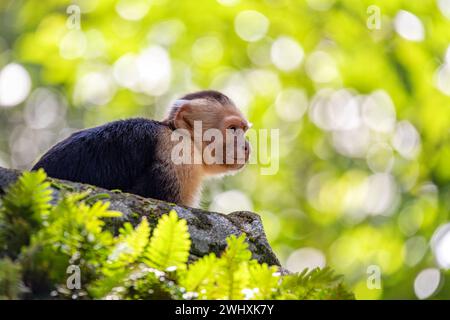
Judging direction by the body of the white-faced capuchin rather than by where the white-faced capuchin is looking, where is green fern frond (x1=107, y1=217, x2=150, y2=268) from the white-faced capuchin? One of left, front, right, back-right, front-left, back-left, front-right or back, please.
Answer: right

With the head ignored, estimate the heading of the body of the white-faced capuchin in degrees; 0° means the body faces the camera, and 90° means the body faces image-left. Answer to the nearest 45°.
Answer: approximately 270°

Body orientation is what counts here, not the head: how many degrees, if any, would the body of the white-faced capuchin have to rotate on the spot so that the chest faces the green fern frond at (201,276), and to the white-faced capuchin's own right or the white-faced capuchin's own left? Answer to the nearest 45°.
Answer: approximately 90° to the white-faced capuchin's own right

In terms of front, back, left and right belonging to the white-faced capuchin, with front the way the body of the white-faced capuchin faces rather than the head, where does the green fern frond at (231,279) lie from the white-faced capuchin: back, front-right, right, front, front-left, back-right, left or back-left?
right

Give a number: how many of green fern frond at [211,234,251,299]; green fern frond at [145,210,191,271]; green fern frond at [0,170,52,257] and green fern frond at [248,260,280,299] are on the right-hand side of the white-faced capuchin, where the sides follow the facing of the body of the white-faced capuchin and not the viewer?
4

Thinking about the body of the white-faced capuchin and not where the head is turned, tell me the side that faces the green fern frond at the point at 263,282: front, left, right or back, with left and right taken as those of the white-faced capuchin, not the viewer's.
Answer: right

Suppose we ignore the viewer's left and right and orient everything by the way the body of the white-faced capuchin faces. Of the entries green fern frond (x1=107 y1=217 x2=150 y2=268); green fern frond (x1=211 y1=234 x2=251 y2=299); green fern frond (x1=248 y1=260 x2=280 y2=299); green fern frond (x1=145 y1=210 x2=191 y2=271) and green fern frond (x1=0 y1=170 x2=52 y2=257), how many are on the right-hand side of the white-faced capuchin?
5

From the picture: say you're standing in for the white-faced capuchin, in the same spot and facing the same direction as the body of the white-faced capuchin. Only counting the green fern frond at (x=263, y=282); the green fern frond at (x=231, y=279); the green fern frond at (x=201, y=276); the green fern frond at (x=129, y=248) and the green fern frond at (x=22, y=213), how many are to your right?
5

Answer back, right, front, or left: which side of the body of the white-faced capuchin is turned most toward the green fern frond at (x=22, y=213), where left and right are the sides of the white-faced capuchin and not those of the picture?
right

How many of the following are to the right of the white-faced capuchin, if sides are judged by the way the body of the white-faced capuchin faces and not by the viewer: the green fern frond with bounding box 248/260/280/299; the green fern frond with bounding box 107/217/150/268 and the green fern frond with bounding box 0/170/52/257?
3
